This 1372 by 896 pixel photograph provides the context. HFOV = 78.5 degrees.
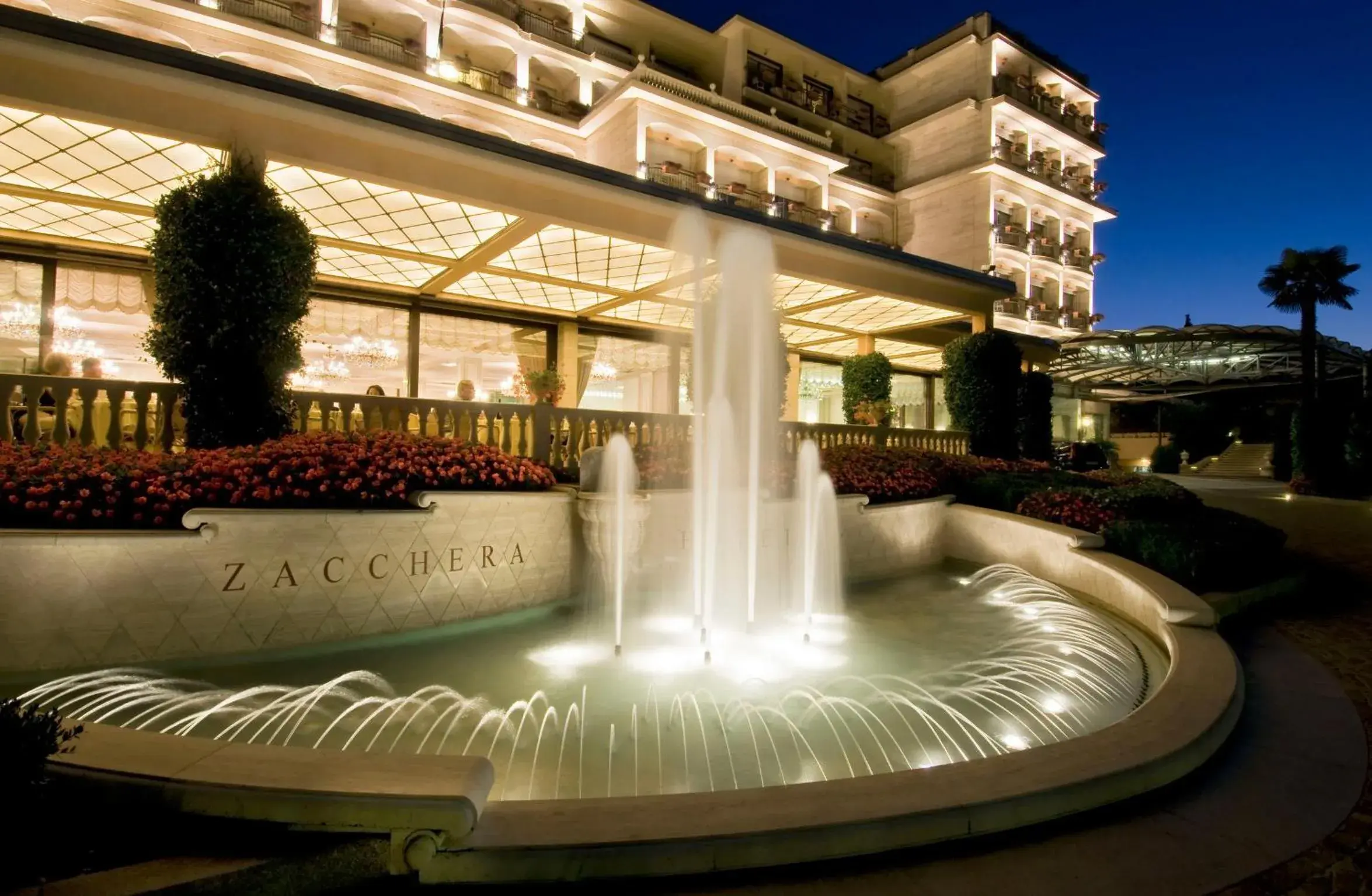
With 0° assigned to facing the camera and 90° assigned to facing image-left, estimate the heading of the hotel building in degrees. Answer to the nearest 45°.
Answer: approximately 315°

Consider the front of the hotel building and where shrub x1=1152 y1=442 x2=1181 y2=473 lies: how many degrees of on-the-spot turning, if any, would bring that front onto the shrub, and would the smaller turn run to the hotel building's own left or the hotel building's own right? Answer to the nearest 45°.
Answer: approximately 45° to the hotel building's own left

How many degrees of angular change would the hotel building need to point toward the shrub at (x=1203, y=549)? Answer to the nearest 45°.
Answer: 0° — it already faces it

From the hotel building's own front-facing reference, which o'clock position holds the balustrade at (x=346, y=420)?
The balustrade is roughly at 2 o'clock from the hotel building.

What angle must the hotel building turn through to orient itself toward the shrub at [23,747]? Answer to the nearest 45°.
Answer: approximately 45° to its right

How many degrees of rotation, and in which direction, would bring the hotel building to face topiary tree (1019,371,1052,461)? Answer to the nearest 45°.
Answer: approximately 45° to its left

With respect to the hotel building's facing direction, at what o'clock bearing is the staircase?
The staircase is roughly at 10 o'clock from the hotel building.
